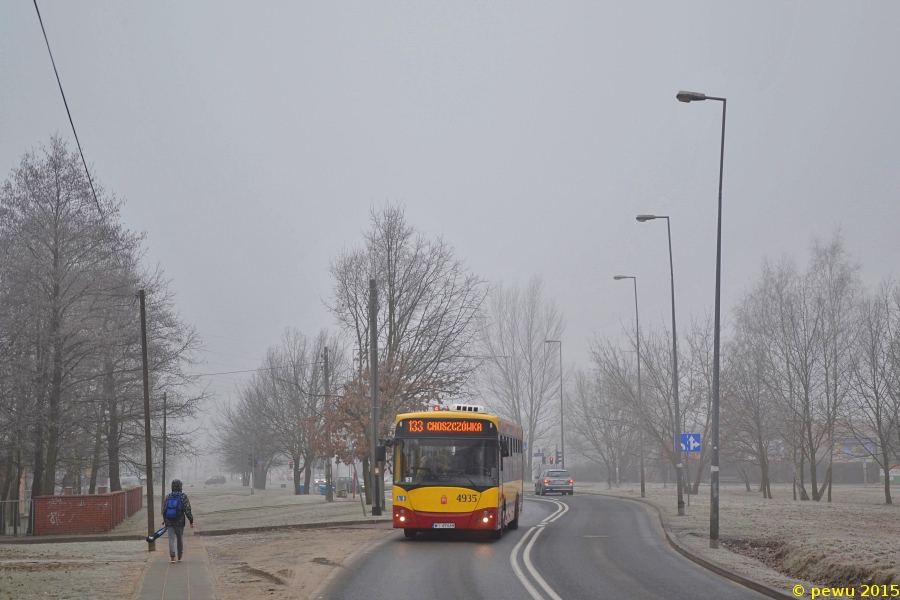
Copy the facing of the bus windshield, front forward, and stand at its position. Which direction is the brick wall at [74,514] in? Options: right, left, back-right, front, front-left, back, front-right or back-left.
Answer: back-right

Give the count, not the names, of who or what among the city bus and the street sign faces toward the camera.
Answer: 2

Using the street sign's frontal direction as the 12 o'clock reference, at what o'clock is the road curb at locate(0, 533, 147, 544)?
The road curb is roughly at 2 o'clock from the street sign.

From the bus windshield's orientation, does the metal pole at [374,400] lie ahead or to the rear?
to the rear

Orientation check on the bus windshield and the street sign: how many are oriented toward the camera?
2

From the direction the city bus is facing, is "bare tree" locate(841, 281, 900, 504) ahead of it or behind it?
behind

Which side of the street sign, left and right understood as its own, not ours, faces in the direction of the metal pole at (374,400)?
right

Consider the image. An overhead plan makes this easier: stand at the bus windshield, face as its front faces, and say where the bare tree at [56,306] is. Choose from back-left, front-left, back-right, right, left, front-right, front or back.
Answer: back-right
